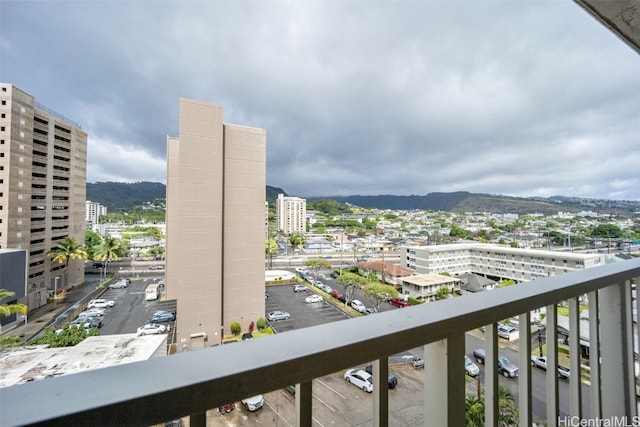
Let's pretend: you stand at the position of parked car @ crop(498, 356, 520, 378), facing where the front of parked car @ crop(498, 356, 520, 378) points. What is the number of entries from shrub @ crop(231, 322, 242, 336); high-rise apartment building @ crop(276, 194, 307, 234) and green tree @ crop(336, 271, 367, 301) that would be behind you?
3

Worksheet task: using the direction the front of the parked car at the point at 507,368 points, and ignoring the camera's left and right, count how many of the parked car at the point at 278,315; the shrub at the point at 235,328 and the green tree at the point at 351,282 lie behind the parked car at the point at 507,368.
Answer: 3

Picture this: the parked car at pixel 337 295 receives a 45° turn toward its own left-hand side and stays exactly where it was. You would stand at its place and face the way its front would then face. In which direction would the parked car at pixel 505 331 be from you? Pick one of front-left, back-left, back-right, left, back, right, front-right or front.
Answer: right

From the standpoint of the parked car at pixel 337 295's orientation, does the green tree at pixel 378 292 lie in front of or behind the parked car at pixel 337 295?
in front

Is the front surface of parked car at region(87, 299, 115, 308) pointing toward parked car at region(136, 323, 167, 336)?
no

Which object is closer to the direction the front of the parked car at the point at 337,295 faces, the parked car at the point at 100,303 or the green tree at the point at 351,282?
the green tree

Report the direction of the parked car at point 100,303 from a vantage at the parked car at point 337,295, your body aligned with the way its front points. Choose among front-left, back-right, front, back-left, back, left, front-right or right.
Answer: back-right

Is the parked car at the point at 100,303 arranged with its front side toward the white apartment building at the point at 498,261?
no
